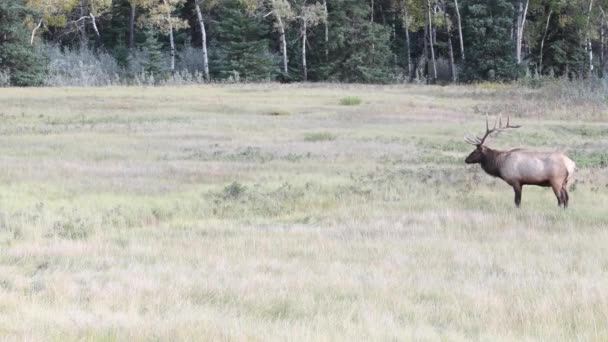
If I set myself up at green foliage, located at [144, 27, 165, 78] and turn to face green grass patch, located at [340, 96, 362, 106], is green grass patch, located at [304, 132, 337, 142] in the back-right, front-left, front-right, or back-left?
front-right

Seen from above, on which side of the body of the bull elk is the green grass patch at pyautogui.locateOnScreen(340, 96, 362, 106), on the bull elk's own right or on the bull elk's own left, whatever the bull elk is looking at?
on the bull elk's own right

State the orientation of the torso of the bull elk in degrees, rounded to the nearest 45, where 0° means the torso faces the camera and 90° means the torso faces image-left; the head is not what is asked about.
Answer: approximately 90°

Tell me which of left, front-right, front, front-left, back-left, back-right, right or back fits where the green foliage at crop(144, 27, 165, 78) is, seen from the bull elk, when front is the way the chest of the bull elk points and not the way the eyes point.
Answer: front-right

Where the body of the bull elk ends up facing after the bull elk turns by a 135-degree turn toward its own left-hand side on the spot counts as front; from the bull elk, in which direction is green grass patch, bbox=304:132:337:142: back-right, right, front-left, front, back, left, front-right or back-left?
back

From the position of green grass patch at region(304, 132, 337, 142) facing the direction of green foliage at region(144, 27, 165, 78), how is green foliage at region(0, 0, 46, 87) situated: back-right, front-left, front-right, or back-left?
front-left
